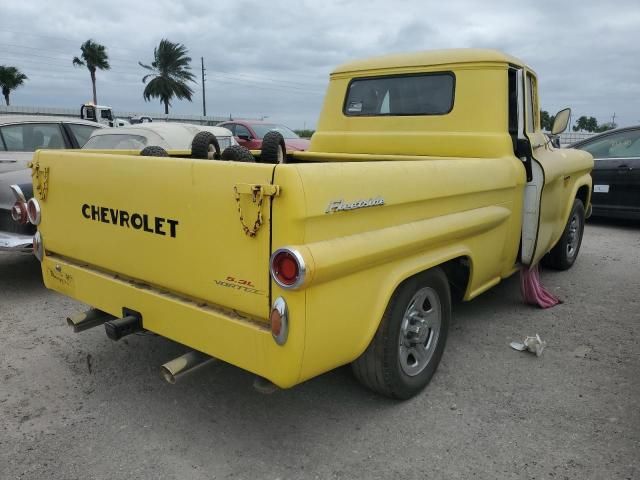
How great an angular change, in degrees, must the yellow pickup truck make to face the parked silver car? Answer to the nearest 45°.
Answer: approximately 90° to its left

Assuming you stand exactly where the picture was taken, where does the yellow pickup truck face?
facing away from the viewer and to the right of the viewer

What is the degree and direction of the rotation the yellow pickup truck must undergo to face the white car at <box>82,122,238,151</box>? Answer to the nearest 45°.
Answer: approximately 90° to its left

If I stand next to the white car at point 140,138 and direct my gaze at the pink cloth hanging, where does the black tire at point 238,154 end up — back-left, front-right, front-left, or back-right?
front-right

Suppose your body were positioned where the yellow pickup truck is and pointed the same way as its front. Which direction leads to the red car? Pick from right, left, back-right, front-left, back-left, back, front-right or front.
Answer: front-left

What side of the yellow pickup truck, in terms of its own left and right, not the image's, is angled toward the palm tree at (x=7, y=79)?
left
